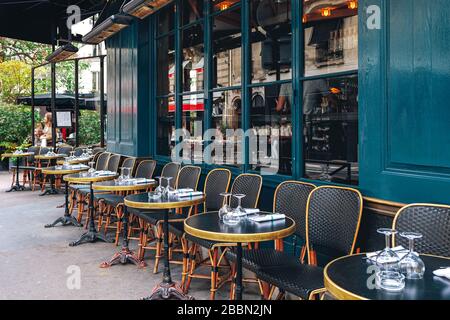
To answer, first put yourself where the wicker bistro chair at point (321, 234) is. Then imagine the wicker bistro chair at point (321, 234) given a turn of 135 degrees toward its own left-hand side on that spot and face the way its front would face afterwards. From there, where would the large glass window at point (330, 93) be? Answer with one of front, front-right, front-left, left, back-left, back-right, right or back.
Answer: left
